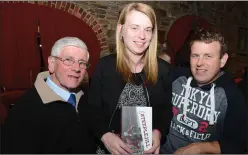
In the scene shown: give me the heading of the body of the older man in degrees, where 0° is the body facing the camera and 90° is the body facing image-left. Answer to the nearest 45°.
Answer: approximately 315°

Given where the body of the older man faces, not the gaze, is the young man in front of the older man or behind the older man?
in front

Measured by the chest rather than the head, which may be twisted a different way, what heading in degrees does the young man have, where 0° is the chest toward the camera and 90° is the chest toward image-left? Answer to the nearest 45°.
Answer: approximately 45°

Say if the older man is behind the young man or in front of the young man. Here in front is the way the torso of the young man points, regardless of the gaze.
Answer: in front
